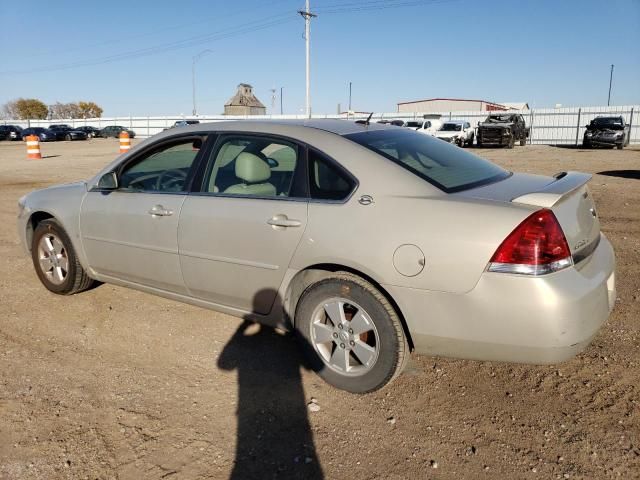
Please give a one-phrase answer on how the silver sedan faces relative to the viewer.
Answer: facing away from the viewer and to the left of the viewer

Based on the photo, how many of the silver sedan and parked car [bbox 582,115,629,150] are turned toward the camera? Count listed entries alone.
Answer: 1

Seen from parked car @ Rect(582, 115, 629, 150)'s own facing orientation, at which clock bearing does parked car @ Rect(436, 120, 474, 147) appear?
parked car @ Rect(436, 120, 474, 147) is roughly at 3 o'clock from parked car @ Rect(582, 115, 629, 150).

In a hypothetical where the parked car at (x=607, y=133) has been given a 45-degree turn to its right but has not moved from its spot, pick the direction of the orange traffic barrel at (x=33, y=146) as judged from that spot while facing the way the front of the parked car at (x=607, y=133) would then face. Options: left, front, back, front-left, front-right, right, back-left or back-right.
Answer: front

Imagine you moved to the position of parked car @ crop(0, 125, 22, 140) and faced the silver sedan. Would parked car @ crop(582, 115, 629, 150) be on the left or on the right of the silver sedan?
left

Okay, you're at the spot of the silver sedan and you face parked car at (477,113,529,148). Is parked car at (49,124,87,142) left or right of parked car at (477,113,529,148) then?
left

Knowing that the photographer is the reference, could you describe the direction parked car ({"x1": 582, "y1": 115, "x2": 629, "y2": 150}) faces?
facing the viewer

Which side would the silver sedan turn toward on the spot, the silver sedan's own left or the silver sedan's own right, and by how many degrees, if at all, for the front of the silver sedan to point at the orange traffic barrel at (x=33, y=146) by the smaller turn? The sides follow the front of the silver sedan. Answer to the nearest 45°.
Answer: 0° — it already faces it

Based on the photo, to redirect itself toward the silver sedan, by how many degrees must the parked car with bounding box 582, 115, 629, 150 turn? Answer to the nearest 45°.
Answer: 0° — it already faces it

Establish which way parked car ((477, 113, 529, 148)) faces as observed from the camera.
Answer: facing the viewer and to the left of the viewer

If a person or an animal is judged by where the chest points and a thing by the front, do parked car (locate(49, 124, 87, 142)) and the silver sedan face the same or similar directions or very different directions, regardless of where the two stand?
very different directions

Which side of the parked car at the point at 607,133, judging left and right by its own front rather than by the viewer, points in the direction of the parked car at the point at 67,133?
right

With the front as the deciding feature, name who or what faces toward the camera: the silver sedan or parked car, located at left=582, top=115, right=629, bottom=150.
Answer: the parked car
